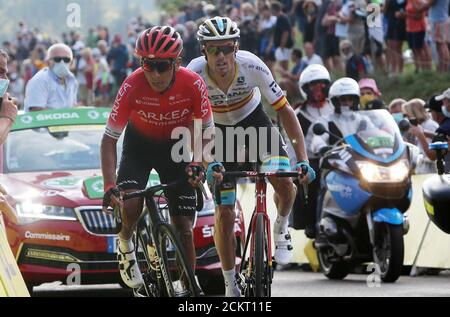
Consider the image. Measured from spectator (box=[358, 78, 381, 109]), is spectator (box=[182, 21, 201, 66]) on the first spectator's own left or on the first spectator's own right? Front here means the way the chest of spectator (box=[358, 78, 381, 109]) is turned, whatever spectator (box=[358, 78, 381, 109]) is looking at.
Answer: on the first spectator's own right

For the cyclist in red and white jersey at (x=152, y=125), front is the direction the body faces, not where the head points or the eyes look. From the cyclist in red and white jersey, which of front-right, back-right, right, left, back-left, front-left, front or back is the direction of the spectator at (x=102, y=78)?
back

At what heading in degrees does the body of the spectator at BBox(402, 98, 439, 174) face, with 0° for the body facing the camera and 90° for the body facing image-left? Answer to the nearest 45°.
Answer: approximately 90°

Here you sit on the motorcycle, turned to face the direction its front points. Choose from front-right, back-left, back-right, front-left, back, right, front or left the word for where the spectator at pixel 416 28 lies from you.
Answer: back-left

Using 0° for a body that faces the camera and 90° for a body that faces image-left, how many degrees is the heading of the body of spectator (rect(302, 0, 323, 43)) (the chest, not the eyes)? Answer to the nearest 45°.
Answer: approximately 0°

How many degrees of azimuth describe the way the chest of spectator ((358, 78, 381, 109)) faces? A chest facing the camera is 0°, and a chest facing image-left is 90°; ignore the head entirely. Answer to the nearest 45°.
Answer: approximately 45°

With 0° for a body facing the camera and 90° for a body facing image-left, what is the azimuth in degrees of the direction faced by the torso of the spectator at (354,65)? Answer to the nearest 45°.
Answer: approximately 45°

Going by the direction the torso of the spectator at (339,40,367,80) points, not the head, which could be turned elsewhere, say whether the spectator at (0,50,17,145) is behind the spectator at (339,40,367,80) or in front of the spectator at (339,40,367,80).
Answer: in front

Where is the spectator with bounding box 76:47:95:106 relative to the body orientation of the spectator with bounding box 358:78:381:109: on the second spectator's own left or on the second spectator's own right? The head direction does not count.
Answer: on the second spectator's own right

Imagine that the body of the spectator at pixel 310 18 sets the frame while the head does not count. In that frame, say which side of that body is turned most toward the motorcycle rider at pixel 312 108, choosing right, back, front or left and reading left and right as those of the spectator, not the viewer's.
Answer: front
